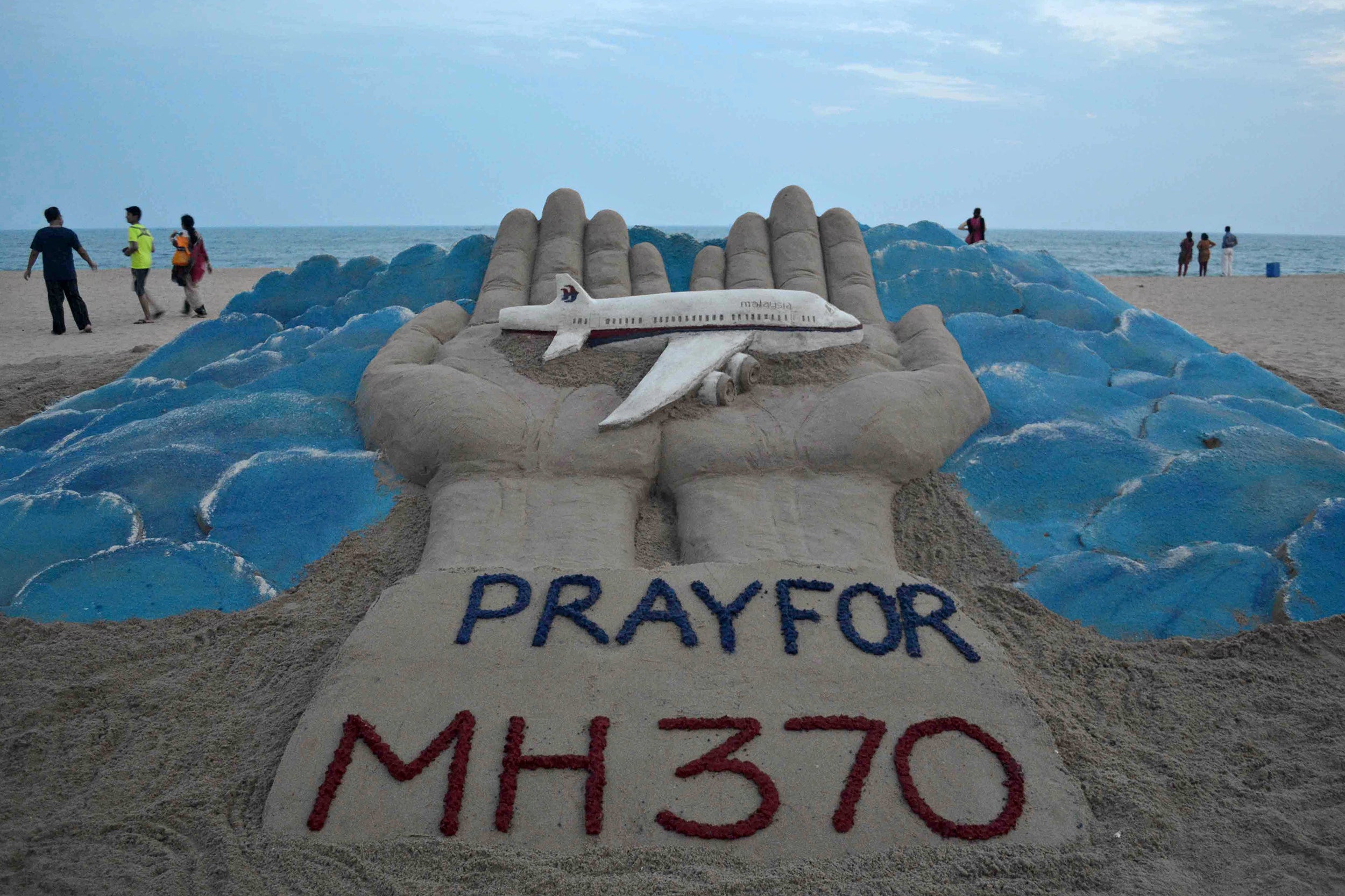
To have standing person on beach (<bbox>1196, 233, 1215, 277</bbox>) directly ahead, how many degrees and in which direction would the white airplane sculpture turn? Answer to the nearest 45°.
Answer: approximately 45° to its left

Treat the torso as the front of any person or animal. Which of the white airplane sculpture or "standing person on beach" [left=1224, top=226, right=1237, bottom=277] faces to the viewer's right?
the white airplane sculpture

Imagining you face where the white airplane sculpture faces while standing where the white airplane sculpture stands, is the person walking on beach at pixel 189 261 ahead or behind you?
behind

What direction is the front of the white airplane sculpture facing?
to the viewer's right

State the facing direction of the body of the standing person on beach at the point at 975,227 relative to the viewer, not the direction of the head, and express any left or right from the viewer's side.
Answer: facing away from the viewer
